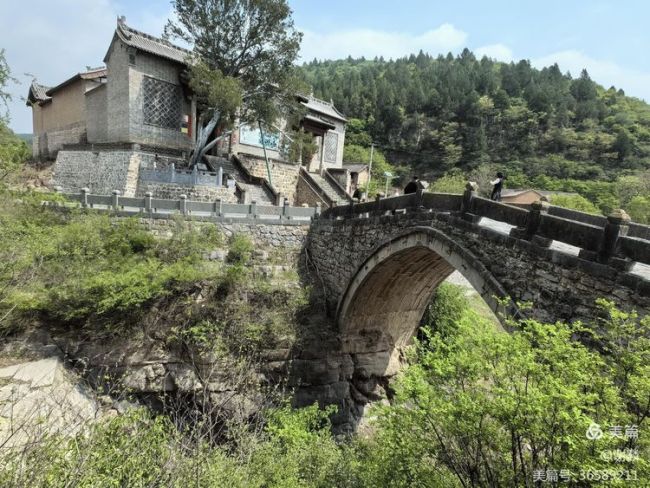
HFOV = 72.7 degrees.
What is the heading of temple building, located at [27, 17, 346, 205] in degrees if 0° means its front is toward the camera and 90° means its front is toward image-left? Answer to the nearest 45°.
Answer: approximately 315°

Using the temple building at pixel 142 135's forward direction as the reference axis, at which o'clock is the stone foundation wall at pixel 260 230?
The stone foundation wall is roughly at 12 o'clock from the temple building.

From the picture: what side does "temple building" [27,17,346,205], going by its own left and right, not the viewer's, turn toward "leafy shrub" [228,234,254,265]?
front

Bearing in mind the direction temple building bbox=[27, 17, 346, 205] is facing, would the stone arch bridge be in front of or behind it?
in front
